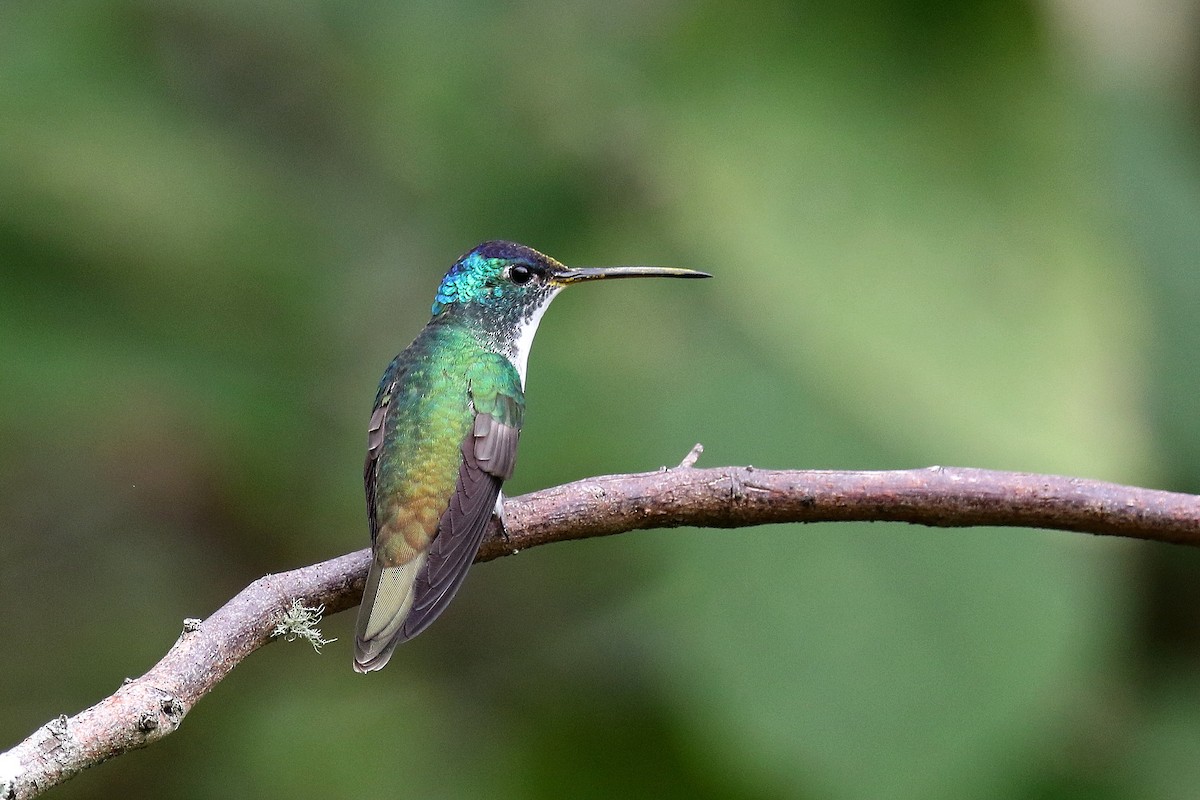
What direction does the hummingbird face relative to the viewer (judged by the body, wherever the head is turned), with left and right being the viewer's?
facing away from the viewer and to the right of the viewer
